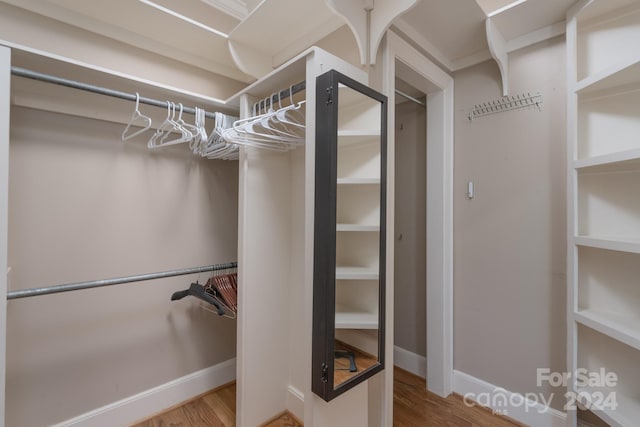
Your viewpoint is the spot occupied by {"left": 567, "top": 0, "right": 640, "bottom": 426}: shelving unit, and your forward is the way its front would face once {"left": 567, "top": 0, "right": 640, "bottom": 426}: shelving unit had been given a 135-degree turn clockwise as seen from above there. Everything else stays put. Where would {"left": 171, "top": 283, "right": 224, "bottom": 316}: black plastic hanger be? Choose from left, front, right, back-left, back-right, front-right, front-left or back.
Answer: back-left

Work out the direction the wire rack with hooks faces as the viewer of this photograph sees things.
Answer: facing the viewer and to the left of the viewer

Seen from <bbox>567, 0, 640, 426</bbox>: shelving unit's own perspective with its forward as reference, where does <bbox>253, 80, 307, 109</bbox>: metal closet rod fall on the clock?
The metal closet rod is roughly at 12 o'clock from the shelving unit.

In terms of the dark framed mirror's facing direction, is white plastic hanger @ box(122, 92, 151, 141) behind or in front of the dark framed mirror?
behind

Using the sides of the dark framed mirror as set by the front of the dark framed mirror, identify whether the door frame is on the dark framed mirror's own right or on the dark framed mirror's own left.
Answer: on the dark framed mirror's own left

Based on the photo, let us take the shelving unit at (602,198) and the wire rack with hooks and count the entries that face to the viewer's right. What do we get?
0

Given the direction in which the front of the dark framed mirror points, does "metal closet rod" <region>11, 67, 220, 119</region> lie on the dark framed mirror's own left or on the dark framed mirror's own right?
on the dark framed mirror's own right

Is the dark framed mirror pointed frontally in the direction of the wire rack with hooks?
no

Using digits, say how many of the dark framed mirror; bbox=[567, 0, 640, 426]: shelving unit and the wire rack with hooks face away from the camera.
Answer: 0

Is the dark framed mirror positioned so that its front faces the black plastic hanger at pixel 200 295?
no

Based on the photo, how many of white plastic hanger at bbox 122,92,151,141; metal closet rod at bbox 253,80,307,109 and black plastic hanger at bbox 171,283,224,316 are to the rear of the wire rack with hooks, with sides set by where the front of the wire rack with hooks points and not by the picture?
0

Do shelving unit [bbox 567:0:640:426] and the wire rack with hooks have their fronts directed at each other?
no

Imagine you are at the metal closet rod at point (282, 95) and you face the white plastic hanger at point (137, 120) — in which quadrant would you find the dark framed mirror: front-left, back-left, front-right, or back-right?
back-left

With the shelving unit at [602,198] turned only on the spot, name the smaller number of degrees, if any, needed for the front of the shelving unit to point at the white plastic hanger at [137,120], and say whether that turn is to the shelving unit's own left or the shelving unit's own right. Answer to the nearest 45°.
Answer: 0° — it already faces it

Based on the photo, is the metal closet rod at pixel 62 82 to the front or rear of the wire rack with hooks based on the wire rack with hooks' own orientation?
to the front
